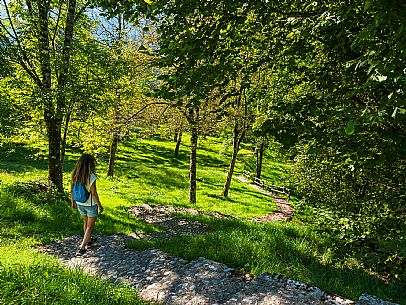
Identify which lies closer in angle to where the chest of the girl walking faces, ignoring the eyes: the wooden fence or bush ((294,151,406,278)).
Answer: the wooden fence

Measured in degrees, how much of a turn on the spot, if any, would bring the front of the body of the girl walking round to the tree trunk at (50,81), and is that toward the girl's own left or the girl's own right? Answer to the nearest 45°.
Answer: approximately 45° to the girl's own left

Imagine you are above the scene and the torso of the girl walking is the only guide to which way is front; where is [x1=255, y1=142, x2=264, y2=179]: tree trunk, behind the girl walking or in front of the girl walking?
in front

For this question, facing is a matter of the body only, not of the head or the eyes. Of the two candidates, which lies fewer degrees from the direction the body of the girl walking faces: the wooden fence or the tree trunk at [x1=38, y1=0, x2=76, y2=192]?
the wooden fence

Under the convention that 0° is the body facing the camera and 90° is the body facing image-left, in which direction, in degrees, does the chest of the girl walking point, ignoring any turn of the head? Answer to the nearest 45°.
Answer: approximately 225°

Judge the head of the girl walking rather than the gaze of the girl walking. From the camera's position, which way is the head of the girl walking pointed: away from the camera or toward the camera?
away from the camera

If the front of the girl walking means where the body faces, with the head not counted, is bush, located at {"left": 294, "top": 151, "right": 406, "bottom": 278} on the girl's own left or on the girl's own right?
on the girl's own right

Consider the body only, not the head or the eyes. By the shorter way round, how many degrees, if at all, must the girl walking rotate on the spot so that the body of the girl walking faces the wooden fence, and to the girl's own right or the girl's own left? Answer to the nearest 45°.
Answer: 0° — they already face it
